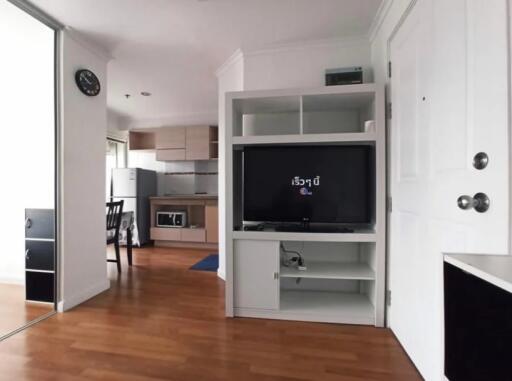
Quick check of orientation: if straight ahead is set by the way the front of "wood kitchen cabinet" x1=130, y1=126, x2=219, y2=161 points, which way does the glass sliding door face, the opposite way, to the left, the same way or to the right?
to the left

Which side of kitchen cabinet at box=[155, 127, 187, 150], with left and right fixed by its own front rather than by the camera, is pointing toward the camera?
front

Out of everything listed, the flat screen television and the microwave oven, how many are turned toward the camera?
2

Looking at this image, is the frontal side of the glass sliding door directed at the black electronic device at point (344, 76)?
yes

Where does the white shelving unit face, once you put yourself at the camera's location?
facing the viewer

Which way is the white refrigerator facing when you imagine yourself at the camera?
facing the viewer and to the left of the viewer

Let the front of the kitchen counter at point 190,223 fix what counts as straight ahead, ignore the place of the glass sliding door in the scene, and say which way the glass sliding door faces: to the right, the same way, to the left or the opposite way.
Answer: to the left

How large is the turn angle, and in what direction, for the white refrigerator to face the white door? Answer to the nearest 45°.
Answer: approximately 45° to its left

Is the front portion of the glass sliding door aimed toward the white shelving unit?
yes

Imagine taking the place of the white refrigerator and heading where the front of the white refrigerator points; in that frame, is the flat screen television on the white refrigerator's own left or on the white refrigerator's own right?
on the white refrigerator's own left

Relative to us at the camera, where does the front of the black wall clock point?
facing the viewer and to the right of the viewer

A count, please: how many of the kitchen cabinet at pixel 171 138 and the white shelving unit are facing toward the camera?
2
